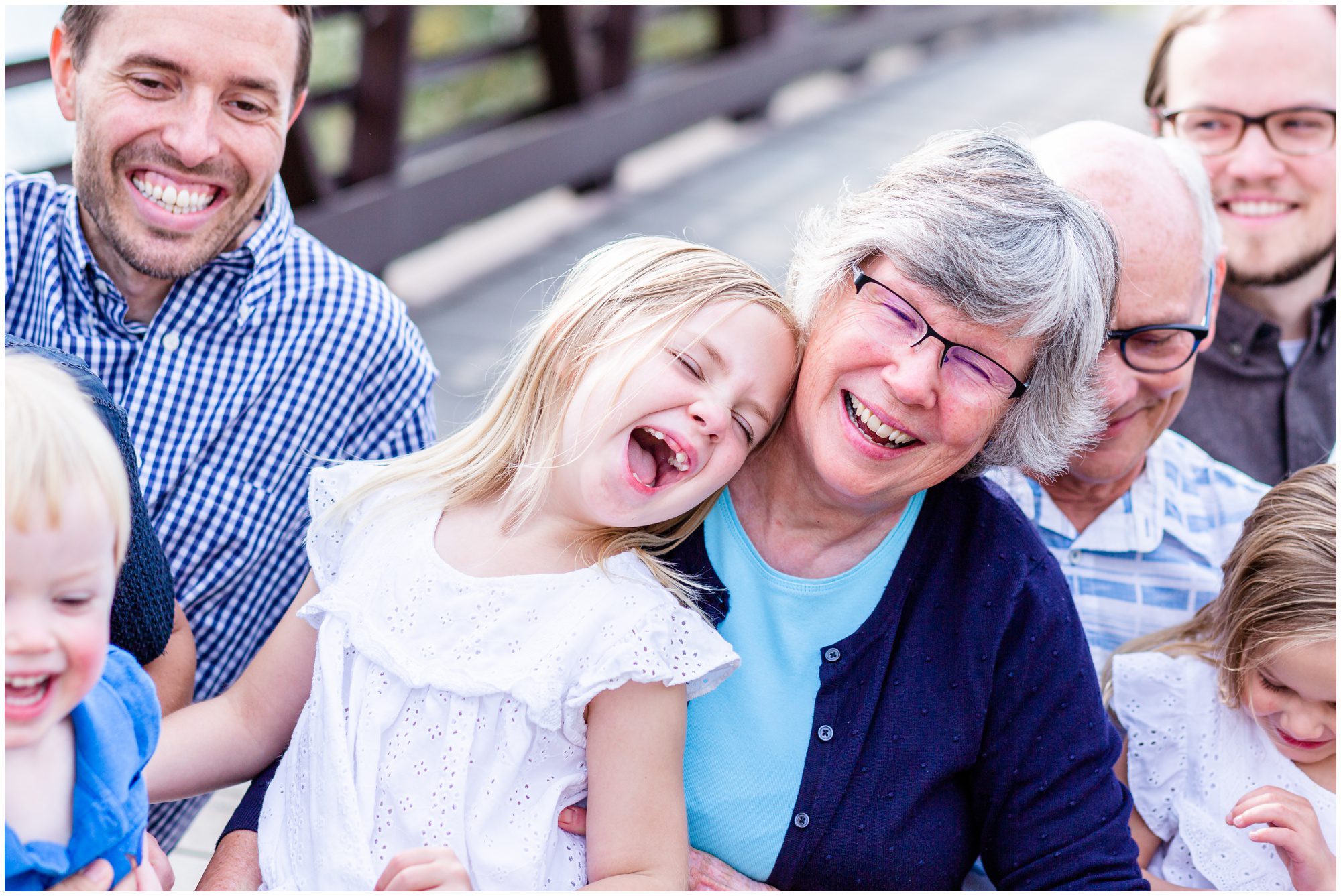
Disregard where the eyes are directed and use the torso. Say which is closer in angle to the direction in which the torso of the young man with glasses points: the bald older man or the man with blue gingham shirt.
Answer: the bald older man

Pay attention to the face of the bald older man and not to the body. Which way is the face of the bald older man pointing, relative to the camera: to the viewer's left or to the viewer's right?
to the viewer's left

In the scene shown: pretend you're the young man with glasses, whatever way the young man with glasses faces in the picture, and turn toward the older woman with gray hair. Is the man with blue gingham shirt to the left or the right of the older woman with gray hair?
right

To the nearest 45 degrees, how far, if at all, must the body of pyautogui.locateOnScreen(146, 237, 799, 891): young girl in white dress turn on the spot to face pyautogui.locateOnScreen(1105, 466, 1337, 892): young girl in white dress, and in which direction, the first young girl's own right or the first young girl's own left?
approximately 90° to the first young girl's own left

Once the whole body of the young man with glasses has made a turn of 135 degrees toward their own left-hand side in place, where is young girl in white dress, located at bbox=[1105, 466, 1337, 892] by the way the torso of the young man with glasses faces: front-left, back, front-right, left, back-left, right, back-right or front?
back-right

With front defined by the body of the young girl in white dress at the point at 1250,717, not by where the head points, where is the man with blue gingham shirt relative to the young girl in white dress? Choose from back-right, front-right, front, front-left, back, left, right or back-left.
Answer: right

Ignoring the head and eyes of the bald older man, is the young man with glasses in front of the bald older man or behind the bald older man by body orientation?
behind

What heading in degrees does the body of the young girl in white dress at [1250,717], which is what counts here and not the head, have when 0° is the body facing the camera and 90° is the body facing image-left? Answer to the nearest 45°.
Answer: approximately 0°

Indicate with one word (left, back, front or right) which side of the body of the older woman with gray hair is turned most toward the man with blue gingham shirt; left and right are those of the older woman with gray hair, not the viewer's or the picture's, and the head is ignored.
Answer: right

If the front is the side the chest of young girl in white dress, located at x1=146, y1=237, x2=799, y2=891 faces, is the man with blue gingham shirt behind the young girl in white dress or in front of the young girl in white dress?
behind

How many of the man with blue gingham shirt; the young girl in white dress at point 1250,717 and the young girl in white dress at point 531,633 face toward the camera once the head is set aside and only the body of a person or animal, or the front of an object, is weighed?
3

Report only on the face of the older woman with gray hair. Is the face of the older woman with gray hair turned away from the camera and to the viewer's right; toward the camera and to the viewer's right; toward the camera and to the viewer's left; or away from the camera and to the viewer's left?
toward the camera and to the viewer's left

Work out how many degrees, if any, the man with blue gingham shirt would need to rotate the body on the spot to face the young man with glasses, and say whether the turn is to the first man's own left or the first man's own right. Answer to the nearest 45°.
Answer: approximately 90° to the first man's own left
